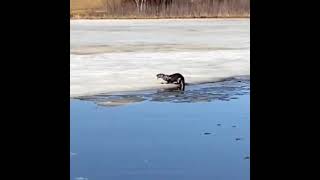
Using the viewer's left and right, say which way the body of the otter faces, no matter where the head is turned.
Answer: facing to the left of the viewer
